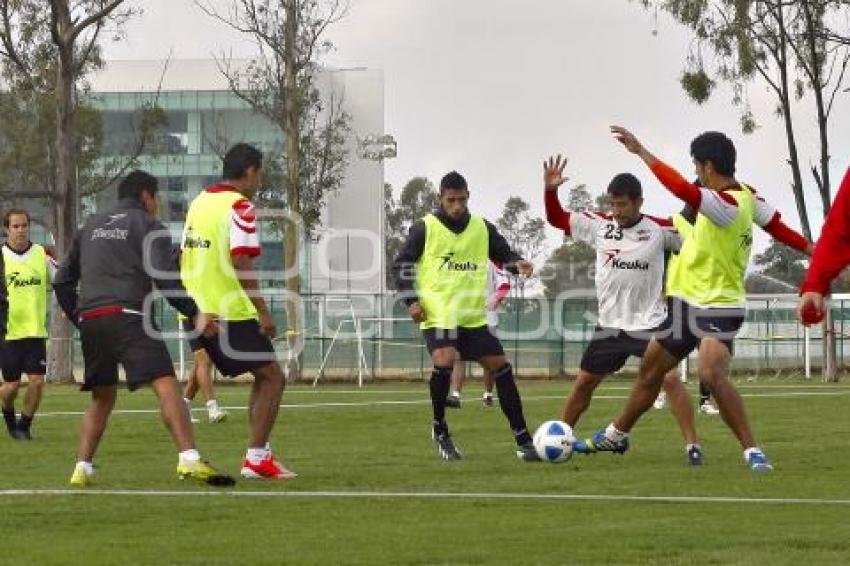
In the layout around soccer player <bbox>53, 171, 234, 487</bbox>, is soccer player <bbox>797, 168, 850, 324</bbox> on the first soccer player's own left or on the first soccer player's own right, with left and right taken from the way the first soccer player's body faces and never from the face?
on the first soccer player's own right

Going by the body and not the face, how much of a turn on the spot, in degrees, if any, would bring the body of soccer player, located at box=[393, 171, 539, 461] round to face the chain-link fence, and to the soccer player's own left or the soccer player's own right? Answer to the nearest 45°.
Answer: approximately 180°

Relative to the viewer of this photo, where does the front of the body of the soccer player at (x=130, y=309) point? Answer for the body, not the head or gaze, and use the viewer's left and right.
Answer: facing away from the viewer and to the right of the viewer

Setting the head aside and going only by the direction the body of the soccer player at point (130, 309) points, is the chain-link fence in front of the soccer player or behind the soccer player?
in front

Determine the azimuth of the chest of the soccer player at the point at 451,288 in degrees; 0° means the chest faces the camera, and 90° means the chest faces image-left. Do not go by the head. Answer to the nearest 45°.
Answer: approximately 0°

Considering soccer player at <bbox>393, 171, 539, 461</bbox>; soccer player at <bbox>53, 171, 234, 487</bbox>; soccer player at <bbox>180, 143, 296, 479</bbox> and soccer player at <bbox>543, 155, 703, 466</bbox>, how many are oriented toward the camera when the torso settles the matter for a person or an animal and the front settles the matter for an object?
2

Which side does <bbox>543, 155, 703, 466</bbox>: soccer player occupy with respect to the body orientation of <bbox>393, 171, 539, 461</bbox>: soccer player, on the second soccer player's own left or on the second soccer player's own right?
on the second soccer player's own left

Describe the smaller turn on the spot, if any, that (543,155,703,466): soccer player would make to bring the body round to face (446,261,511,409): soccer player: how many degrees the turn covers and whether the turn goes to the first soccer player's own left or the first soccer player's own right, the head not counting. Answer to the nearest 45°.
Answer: approximately 180°

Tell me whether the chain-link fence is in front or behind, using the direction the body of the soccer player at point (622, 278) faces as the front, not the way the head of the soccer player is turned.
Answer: behind

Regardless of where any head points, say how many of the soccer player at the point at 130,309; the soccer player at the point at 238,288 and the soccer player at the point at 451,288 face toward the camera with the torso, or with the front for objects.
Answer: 1

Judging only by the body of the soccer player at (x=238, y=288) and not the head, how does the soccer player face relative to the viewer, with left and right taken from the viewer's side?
facing away from the viewer and to the right of the viewer
